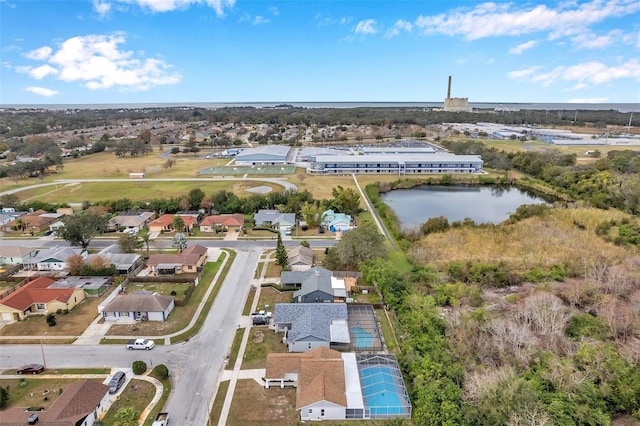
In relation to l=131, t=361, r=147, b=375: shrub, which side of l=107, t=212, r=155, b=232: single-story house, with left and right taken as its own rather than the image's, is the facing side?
front

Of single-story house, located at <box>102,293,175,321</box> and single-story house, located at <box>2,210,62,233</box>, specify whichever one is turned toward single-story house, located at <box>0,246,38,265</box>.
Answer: single-story house, located at <box>2,210,62,233</box>

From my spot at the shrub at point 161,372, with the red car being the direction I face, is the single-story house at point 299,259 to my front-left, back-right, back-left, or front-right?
back-right

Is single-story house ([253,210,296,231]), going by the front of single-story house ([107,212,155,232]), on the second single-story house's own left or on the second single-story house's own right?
on the second single-story house's own left

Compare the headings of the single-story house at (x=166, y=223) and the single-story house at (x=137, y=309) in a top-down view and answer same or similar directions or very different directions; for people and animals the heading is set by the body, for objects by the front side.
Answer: same or similar directions

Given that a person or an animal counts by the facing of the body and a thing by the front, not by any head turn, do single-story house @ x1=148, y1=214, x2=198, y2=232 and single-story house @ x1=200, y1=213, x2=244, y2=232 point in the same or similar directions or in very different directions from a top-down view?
same or similar directions

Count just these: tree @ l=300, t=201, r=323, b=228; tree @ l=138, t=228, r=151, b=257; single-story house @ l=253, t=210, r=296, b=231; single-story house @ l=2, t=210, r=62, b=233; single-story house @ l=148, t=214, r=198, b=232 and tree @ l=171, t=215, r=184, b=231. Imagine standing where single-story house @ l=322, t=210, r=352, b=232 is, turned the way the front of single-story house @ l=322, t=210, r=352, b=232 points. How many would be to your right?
6

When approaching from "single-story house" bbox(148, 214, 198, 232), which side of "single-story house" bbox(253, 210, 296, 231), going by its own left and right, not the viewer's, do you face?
right

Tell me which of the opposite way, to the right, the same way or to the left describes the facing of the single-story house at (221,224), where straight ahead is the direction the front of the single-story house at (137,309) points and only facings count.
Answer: the same way

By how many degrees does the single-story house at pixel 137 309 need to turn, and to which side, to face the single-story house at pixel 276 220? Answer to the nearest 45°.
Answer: approximately 135° to its left

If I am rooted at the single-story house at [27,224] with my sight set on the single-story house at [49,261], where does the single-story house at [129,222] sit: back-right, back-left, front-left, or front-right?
front-left

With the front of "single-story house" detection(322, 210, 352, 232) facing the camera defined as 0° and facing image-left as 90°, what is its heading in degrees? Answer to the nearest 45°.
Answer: approximately 0°

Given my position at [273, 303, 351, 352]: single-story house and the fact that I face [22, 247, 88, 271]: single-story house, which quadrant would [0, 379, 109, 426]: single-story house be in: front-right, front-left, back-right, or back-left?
front-left

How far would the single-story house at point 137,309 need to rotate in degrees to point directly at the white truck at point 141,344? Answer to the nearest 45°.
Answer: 0° — it already faces it

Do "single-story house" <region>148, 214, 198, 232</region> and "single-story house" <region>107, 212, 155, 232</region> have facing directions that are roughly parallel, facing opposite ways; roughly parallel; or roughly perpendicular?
roughly parallel

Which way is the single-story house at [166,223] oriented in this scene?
toward the camera

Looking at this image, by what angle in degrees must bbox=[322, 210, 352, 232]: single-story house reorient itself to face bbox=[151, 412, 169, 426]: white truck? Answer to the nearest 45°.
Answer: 0° — it already faces it

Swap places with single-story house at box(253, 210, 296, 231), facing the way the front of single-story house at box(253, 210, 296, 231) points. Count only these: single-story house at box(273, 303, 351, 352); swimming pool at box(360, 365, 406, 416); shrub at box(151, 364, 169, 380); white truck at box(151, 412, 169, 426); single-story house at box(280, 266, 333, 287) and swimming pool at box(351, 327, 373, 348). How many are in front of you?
6
